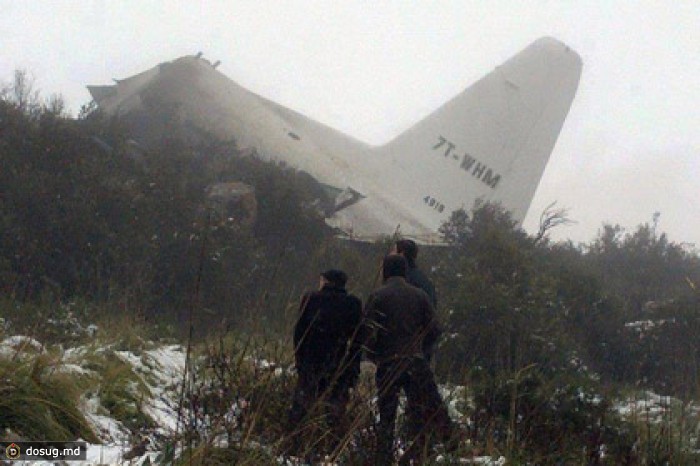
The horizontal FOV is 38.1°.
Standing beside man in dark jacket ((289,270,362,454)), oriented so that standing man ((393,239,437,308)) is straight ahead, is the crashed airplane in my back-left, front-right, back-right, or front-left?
front-left

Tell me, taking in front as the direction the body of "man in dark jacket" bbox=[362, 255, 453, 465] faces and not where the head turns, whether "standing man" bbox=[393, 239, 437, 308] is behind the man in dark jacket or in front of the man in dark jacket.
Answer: in front

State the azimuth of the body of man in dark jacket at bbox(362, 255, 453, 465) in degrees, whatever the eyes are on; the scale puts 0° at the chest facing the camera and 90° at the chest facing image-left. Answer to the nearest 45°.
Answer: approximately 180°

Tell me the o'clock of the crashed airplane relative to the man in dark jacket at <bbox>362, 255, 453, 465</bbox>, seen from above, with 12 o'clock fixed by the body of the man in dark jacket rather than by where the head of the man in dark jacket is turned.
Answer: The crashed airplane is roughly at 12 o'clock from the man in dark jacket.

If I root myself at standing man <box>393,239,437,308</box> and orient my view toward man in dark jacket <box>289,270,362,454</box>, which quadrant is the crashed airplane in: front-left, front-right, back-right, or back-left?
back-right

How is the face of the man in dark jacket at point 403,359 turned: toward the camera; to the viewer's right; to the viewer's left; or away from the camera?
away from the camera
